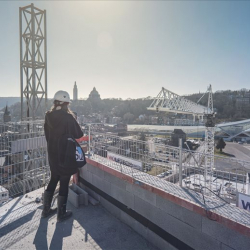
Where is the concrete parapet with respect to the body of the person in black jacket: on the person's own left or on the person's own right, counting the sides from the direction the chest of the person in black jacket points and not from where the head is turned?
on the person's own right

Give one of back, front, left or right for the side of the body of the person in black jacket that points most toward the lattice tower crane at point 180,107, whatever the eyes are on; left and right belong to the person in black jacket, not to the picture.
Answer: front

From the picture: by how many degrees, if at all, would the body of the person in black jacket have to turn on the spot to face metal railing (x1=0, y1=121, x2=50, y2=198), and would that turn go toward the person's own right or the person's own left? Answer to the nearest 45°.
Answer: approximately 90° to the person's own left

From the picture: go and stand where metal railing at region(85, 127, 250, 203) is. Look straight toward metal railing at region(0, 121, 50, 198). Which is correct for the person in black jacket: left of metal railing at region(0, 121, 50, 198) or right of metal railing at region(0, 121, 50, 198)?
left

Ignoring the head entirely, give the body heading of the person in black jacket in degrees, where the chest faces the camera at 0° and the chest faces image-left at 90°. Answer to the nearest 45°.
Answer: approximately 225°
